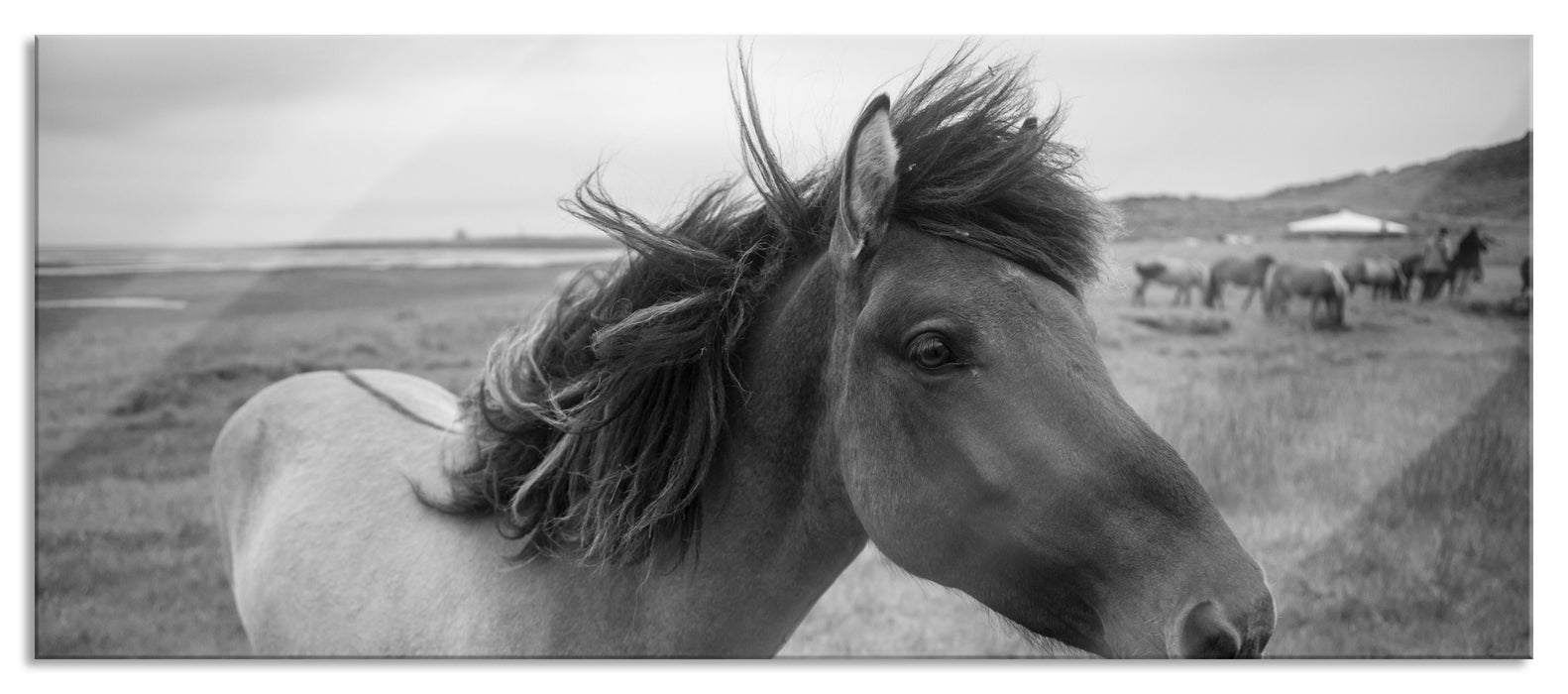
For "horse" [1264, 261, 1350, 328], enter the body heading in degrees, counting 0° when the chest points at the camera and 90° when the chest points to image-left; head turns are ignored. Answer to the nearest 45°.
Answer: approximately 270°

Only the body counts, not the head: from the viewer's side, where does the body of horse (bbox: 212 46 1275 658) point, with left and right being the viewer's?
facing the viewer and to the right of the viewer

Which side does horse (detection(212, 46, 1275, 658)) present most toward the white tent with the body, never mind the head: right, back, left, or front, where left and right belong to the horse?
left

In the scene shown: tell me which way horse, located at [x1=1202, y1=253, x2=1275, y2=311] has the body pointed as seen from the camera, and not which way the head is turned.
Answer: to the viewer's right
